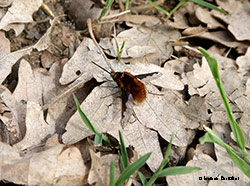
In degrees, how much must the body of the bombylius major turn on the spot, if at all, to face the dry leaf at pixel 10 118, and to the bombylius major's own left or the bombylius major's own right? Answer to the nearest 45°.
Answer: approximately 45° to the bombylius major's own left

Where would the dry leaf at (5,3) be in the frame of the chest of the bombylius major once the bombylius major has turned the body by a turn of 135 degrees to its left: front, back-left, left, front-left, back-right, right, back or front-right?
back-right

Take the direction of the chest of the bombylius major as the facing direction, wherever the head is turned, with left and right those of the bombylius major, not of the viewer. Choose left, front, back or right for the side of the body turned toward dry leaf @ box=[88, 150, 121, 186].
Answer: left

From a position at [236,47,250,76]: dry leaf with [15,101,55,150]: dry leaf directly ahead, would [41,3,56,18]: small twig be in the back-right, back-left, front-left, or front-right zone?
front-right

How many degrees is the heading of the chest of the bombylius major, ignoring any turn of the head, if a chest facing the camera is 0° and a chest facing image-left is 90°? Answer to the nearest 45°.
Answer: approximately 135°

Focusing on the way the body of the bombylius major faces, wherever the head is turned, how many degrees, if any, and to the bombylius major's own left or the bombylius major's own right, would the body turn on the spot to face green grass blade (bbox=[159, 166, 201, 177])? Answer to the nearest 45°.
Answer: approximately 135° to the bombylius major's own left

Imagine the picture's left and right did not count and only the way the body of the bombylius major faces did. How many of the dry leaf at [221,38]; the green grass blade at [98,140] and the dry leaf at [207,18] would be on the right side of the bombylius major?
2

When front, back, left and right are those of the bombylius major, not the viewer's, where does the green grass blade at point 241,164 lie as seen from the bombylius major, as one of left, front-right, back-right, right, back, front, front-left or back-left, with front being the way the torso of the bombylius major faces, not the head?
back

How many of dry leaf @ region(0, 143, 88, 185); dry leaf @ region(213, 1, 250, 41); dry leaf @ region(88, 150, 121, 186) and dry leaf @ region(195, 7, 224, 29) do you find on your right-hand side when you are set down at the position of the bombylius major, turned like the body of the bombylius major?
2

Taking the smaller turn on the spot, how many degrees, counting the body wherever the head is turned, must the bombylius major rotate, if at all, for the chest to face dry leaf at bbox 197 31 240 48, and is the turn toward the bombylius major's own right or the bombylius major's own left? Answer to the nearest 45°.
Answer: approximately 90° to the bombylius major's own right

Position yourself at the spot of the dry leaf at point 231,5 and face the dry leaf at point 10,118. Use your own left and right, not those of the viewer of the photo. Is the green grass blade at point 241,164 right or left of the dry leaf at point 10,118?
left

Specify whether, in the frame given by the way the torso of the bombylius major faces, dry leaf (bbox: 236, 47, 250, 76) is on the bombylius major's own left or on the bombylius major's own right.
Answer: on the bombylius major's own right

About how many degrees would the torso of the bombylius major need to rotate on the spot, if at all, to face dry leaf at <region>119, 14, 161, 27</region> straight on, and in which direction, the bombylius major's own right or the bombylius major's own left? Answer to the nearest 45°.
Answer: approximately 45° to the bombylius major's own right
